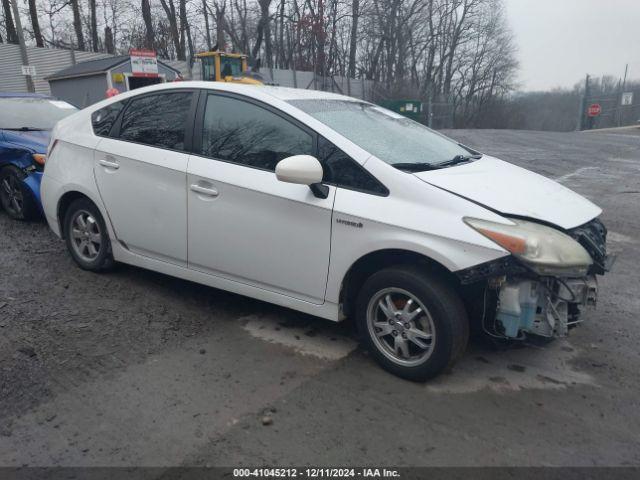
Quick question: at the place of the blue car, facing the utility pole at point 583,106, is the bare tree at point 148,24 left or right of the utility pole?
left

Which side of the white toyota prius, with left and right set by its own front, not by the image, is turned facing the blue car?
back

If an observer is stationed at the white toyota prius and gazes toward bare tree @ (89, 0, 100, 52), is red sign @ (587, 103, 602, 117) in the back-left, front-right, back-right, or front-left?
front-right

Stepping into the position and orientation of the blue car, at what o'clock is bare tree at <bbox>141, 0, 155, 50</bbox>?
The bare tree is roughly at 8 o'clock from the blue car.

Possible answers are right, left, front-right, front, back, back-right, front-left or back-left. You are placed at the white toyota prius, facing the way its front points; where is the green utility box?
back-left

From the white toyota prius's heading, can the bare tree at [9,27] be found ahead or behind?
behind

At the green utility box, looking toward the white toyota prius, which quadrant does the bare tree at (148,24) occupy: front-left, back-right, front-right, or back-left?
back-right

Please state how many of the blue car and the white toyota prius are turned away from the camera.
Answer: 0

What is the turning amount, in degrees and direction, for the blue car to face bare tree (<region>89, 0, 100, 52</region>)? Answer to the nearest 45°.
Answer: approximately 135° to its left

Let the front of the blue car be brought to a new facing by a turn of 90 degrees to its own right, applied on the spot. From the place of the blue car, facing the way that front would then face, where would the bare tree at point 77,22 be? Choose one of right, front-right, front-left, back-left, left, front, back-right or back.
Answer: back-right

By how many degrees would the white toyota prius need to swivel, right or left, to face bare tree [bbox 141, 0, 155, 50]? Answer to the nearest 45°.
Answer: approximately 135° to its left
